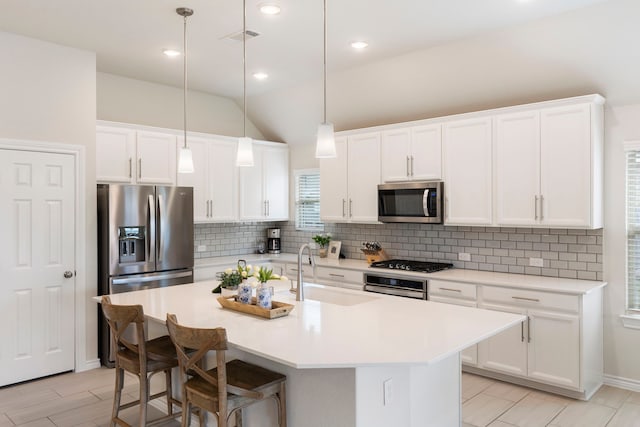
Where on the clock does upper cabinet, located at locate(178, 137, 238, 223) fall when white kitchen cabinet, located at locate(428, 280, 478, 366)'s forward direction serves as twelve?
The upper cabinet is roughly at 2 o'clock from the white kitchen cabinet.

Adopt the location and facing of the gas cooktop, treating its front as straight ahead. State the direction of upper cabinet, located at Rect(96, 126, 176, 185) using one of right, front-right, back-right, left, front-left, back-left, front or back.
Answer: front-right

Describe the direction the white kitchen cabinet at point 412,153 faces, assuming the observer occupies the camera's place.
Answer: facing the viewer and to the left of the viewer

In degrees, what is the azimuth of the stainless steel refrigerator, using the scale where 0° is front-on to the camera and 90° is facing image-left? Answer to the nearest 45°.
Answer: approximately 315°

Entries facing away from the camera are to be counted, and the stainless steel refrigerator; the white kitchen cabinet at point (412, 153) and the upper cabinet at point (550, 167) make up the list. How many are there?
0

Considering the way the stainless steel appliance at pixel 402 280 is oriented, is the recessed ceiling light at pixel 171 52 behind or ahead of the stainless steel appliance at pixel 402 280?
ahead

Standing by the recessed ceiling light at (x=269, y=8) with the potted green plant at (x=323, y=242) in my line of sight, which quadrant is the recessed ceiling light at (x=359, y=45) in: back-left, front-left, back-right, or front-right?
front-right

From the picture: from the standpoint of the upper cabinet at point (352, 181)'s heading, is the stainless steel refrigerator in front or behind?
in front

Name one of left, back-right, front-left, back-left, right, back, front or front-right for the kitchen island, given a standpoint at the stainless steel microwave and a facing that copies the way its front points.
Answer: front-left

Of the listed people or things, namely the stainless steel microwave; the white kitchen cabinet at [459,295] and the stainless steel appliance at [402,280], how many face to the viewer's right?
0

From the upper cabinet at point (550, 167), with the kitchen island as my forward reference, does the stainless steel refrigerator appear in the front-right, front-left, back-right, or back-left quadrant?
front-right

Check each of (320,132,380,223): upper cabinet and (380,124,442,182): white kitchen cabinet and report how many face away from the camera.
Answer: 0

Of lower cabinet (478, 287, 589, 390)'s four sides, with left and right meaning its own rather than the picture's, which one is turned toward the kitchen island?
front

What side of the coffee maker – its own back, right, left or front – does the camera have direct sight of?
front

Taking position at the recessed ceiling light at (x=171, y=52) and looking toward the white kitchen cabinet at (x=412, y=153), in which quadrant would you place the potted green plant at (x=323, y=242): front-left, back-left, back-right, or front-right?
front-left

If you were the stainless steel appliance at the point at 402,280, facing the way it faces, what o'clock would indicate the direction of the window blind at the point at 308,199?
The window blind is roughly at 3 o'clock from the stainless steel appliance.

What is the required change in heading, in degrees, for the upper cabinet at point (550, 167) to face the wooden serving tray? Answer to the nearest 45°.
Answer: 0° — it already faces it

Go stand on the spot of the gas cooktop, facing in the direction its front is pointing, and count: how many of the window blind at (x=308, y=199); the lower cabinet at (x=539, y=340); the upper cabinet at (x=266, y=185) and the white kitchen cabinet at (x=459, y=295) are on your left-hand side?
2
